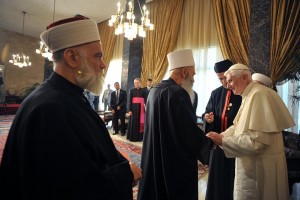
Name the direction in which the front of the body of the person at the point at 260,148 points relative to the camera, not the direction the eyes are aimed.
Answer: to the viewer's left

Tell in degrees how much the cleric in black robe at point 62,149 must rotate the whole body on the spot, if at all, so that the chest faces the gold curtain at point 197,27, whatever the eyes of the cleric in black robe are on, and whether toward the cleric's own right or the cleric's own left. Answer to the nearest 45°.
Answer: approximately 45° to the cleric's own left

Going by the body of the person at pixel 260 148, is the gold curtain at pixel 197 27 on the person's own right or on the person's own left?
on the person's own right

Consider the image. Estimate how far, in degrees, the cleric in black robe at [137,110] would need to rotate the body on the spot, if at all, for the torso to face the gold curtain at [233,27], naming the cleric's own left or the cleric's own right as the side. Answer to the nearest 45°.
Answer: approximately 45° to the cleric's own left

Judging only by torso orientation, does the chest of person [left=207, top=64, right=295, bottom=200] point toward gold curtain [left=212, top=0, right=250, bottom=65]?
no

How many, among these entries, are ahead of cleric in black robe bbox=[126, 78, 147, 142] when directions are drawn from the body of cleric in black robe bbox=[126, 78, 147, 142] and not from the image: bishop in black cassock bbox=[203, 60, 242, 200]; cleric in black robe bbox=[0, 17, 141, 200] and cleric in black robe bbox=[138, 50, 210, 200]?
3

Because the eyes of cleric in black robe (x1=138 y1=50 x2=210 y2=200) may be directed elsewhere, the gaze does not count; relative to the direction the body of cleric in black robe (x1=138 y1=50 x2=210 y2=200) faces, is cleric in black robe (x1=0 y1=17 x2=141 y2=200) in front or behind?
behind

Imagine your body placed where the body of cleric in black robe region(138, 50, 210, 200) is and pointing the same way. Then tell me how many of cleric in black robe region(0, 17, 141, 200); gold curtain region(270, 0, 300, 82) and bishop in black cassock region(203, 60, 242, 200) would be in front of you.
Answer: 2

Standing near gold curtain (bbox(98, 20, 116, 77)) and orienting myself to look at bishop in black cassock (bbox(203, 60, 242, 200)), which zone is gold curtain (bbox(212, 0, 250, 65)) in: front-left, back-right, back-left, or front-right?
front-left

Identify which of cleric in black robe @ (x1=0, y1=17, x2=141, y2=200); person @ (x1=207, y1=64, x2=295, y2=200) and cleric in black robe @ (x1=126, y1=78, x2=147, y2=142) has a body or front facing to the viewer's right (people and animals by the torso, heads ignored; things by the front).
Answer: cleric in black robe @ (x1=0, y1=17, x2=141, y2=200)

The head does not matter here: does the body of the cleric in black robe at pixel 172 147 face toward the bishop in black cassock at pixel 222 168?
yes

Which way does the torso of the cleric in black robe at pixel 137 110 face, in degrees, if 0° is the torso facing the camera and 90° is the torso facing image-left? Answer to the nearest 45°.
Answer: approximately 0°

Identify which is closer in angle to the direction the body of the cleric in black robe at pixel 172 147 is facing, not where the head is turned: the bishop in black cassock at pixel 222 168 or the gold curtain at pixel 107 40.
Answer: the bishop in black cassock

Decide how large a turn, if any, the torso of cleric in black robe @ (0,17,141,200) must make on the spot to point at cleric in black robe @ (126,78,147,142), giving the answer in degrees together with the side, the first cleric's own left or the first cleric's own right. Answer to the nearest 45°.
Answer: approximately 90° to the first cleric's own left

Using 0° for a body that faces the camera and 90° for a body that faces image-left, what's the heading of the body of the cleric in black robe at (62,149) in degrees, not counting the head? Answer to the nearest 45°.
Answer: approximately 270°

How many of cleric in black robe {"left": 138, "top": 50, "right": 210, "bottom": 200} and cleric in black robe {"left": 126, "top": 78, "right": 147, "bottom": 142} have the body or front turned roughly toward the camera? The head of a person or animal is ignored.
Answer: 1

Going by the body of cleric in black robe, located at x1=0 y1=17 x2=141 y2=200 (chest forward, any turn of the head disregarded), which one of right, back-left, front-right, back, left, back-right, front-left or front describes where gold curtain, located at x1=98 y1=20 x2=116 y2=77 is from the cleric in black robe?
left

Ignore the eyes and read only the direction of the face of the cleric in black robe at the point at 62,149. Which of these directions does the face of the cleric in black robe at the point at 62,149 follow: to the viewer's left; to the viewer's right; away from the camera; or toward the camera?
to the viewer's right
